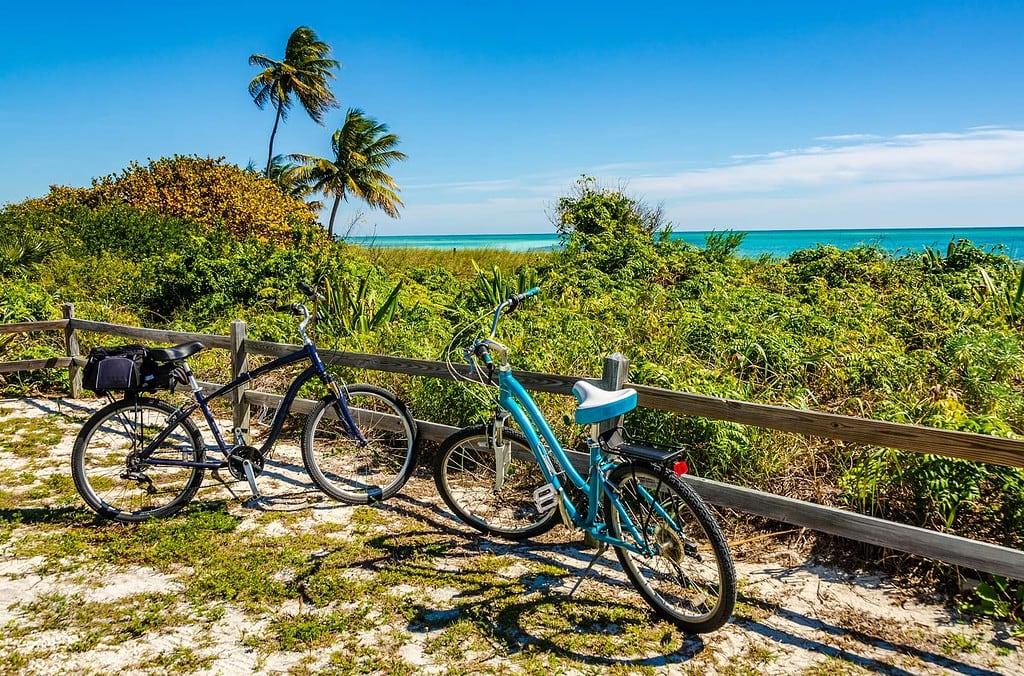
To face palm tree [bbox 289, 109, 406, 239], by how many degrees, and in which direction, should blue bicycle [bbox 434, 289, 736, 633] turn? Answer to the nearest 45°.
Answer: approximately 45° to its right

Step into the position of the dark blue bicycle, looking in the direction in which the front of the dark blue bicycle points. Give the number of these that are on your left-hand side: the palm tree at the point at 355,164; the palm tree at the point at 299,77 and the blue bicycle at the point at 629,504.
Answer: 2

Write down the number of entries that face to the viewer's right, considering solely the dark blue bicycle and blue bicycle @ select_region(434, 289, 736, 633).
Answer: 1

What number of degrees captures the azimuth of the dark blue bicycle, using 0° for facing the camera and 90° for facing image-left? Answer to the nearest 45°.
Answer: approximately 270°

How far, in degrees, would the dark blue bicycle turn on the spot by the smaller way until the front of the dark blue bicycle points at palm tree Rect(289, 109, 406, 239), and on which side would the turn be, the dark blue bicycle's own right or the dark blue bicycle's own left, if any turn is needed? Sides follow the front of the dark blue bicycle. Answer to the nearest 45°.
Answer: approximately 90° to the dark blue bicycle's own left

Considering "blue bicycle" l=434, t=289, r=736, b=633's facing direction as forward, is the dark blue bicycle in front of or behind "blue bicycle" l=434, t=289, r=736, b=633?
in front

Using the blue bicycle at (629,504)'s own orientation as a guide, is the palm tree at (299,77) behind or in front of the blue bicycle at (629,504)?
in front

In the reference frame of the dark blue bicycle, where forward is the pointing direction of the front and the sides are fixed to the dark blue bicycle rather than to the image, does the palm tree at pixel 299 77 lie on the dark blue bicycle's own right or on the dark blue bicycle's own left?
on the dark blue bicycle's own left

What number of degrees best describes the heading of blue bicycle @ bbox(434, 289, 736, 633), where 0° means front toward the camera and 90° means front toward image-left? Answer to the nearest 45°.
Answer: approximately 135°
